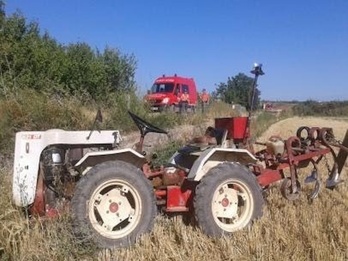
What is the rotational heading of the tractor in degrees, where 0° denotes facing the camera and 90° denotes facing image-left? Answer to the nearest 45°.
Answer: approximately 90°

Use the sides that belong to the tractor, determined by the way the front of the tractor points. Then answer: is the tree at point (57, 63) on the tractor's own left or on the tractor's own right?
on the tractor's own right

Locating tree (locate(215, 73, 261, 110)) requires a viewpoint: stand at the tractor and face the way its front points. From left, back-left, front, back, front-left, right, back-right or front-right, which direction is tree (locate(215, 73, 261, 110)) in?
right
